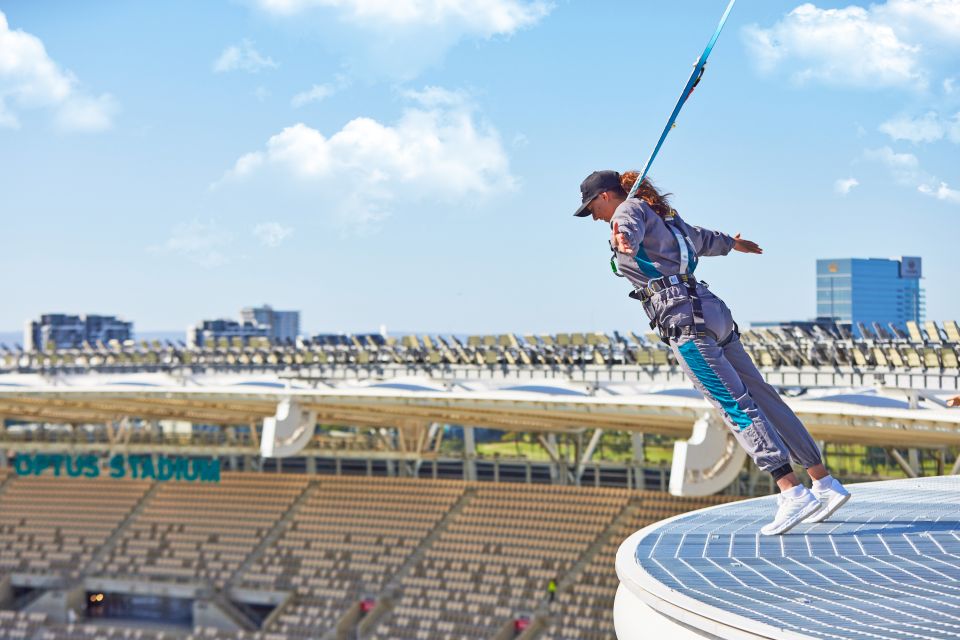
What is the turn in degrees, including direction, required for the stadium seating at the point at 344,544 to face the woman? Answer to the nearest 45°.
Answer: approximately 45° to its left

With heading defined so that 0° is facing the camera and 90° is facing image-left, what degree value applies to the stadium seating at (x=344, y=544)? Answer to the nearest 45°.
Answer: approximately 45°

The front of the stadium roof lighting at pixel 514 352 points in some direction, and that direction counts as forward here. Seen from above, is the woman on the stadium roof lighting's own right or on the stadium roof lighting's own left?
on the stadium roof lighting's own left

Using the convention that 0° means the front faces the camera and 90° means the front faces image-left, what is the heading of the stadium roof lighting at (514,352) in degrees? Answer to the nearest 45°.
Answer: approximately 45°

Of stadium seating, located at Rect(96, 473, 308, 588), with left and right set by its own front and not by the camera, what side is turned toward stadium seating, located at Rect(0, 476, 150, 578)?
right

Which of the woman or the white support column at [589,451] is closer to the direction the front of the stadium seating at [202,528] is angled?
the woman

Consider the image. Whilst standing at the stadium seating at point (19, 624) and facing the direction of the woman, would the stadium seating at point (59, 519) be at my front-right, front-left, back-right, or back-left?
back-left
